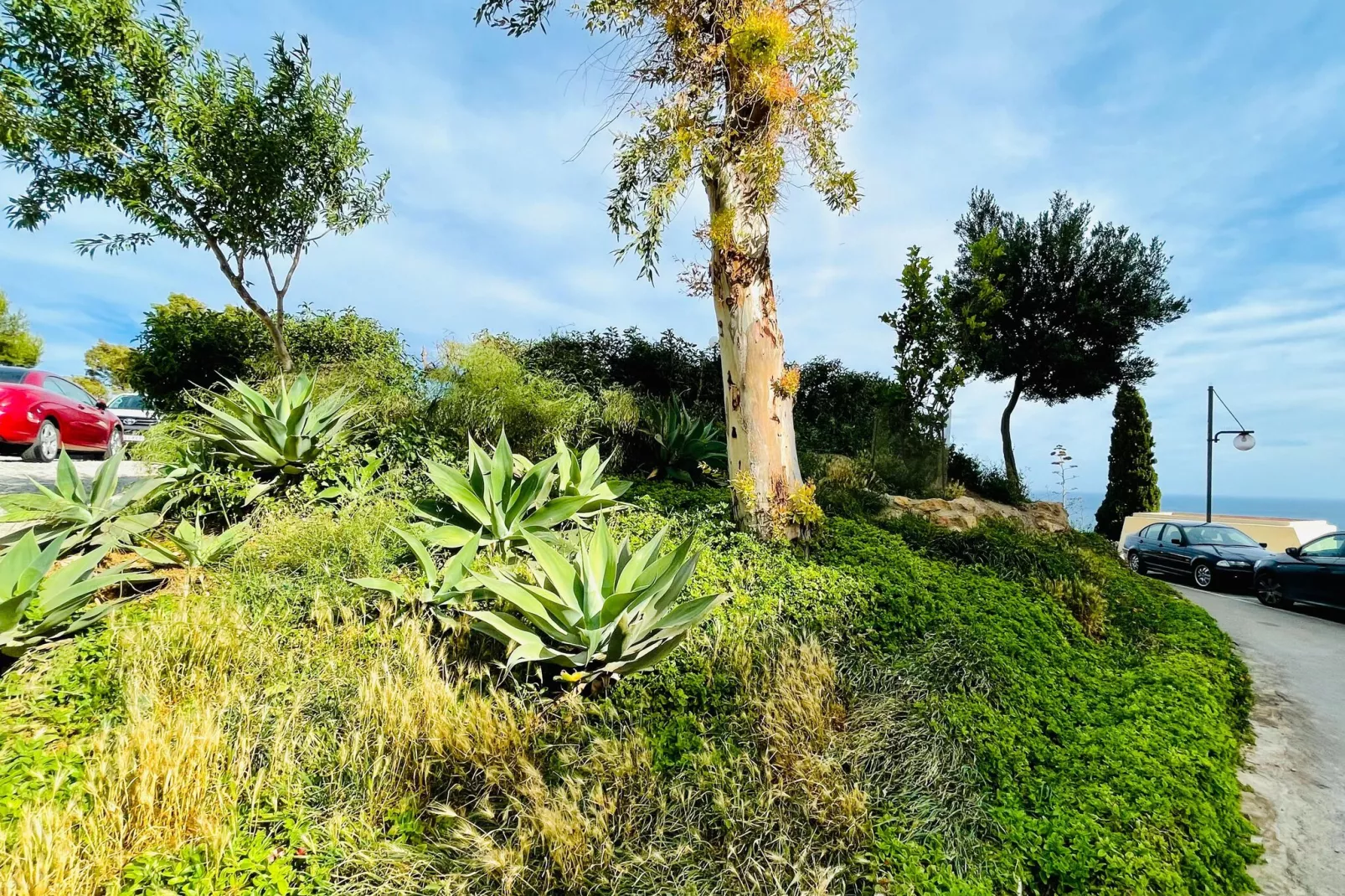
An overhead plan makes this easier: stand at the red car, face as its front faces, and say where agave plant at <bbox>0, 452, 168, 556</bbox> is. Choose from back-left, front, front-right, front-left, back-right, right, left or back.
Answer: back-right

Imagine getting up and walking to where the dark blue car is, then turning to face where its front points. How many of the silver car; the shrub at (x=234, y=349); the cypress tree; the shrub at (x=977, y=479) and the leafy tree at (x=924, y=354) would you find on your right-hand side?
4

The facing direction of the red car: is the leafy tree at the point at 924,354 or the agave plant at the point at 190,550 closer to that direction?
the leafy tree

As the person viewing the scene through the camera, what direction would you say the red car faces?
facing away from the viewer and to the right of the viewer

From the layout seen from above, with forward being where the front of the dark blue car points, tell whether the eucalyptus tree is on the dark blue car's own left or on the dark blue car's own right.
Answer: on the dark blue car's own right

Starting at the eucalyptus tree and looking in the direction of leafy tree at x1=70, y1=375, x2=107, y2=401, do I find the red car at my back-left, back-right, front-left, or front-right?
front-left

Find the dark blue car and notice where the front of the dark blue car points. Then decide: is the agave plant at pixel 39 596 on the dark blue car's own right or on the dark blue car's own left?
on the dark blue car's own right

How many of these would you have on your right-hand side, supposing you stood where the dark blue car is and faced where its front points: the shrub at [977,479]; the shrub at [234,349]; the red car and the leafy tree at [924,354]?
4

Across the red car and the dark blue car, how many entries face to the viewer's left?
0

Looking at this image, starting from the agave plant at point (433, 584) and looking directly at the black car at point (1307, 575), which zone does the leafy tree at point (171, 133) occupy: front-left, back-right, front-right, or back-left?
back-left

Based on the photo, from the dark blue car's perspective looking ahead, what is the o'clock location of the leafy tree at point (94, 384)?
The leafy tree is roughly at 4 o'clock from the dark blue car.

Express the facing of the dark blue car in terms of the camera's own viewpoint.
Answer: facing the viewer and to the right of the viewer

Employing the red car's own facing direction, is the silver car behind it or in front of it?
in front

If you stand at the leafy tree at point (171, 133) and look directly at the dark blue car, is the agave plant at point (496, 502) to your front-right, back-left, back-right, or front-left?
front-right

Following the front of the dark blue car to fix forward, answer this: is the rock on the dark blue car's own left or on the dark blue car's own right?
on the dark blue car's own right
